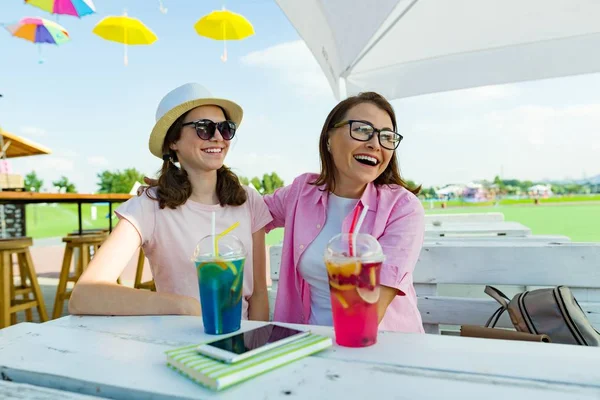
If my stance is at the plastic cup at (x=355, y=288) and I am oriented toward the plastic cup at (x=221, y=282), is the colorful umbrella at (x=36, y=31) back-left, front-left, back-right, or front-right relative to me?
front-right

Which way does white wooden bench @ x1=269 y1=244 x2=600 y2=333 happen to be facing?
toward the camera

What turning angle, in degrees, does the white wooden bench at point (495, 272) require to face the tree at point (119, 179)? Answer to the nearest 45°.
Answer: approximately 135° to its right

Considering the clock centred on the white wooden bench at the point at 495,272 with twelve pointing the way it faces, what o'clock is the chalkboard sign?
The chalkboard sign is roughly at 4 o'clock from the white wooden bench.

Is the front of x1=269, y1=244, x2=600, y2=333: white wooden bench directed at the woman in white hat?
no

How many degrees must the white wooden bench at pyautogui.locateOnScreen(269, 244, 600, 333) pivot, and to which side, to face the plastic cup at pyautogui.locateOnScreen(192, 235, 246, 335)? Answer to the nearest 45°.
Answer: approximately 45° to its right

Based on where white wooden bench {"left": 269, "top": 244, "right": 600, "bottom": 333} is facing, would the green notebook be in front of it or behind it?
in front

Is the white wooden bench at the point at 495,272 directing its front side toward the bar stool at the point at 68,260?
no

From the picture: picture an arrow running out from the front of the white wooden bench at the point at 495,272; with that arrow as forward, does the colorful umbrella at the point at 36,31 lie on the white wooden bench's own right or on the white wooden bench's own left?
on the white wooden bench's own right

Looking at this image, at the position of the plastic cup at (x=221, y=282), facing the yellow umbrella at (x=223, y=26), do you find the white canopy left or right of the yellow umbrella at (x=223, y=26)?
right

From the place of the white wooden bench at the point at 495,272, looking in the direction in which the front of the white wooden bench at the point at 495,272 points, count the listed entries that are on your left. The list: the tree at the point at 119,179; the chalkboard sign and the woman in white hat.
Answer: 0

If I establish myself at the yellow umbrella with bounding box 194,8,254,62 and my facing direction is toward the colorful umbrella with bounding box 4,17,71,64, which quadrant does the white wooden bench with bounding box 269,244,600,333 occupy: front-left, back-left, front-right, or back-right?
back-left

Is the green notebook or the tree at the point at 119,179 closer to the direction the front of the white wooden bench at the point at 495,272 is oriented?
the green notebook

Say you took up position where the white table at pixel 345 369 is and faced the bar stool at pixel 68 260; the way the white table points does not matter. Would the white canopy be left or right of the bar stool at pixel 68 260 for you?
right

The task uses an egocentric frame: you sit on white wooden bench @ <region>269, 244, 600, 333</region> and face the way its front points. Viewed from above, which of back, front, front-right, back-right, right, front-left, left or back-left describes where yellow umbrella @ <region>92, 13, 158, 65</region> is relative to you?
back-right

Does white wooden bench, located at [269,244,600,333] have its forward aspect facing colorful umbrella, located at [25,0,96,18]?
no
